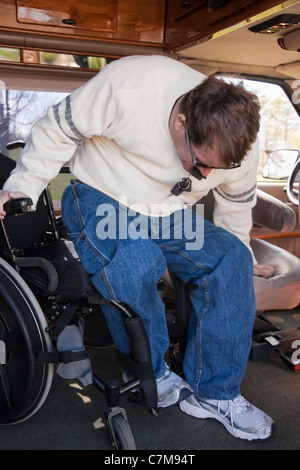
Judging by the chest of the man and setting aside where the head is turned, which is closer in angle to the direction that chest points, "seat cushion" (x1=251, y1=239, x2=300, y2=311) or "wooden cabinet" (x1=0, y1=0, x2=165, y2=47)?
the seat cushion

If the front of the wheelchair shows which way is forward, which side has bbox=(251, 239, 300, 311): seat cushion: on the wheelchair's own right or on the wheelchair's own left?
on the wheelchair's own left

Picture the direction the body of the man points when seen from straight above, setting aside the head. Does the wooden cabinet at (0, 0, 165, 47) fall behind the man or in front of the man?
behind

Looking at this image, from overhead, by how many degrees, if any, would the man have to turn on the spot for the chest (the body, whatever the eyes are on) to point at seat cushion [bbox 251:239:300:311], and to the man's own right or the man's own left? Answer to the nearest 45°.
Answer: approximately 90° to the man's own left

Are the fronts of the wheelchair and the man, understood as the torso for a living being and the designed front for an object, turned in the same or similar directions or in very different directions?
same or similar directions

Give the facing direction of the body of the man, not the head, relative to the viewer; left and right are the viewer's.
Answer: facing the viewer and to the right of the viewer
